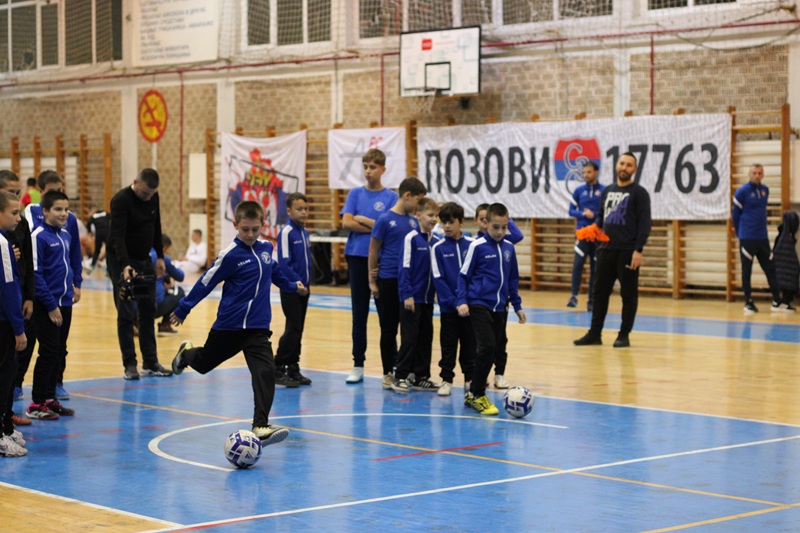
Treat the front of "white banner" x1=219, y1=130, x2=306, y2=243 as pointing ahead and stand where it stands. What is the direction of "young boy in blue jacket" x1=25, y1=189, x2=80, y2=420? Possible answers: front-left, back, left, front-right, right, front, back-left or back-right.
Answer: front

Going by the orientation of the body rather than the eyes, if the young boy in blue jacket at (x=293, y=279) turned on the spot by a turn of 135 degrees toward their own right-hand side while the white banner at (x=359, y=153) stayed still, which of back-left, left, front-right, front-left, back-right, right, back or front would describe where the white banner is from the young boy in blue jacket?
right

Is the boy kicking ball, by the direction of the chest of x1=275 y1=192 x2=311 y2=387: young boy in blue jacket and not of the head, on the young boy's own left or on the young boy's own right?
on the young boy's own right

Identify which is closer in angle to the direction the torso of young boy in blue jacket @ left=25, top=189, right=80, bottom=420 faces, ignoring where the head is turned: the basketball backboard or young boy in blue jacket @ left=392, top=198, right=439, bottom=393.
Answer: the young boy in blue jacket

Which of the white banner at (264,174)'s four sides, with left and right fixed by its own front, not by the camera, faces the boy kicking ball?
front

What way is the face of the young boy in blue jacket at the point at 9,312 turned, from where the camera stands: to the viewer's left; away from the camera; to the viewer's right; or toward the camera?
to the viewer's right

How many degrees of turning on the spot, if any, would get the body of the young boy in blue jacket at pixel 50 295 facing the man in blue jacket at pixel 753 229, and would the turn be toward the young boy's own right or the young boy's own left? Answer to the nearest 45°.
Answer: approximately 90° to the young boy's own left

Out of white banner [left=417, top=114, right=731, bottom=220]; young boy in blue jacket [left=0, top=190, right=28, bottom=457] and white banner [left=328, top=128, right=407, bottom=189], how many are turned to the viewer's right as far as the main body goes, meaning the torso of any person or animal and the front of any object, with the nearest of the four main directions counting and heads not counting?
1

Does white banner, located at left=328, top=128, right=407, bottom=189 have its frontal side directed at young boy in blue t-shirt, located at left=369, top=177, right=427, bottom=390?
yes

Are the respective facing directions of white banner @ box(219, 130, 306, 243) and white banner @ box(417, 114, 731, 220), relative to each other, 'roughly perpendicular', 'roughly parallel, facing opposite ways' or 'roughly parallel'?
roughly parallel

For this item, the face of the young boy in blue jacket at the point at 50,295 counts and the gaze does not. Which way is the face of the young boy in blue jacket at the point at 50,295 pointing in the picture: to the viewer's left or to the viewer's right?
to the viewer's right

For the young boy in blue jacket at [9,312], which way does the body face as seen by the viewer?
to the viewer's right

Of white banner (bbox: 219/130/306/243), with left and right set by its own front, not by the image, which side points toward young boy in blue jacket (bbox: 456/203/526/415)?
front

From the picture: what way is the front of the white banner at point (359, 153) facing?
toward the camera

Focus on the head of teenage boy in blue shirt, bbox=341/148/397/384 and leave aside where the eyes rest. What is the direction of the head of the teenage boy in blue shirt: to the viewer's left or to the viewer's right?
to the viewer's left

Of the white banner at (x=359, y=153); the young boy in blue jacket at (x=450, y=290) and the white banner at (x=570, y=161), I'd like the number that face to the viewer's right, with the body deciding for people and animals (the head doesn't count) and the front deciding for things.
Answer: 0

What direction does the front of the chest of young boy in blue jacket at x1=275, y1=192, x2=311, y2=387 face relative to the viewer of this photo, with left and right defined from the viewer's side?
facing the viewer and to the right of the viewer

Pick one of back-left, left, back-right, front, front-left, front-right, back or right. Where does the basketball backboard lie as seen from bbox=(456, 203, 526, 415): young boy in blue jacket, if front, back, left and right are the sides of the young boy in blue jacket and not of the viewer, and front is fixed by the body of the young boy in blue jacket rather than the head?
back-left
